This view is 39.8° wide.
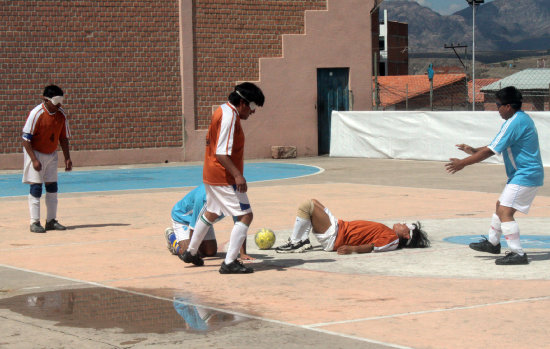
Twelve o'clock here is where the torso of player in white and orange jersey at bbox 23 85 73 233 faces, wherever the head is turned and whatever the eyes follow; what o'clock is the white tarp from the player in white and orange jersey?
The white tarp is roughly at 9 o'clock from the player in white and orange jersey.

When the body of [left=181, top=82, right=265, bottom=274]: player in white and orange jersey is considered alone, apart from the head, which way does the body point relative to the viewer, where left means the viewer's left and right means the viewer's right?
facing to the right of the viewer

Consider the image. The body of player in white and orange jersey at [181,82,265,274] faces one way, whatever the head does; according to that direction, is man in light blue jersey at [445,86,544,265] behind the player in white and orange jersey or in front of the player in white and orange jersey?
in front

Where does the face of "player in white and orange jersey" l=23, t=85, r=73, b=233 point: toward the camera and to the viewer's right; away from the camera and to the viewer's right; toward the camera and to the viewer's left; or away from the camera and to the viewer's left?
toward the camera and to the viewer's right

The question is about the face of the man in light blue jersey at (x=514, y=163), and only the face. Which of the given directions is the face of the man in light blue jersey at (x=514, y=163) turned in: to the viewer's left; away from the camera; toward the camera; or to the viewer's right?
to the viewer's left

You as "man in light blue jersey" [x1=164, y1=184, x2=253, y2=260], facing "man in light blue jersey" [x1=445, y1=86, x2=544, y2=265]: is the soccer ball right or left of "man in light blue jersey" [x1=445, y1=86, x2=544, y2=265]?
left

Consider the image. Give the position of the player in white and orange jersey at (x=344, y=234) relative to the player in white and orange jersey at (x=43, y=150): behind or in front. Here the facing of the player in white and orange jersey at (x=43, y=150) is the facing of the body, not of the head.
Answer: in front
